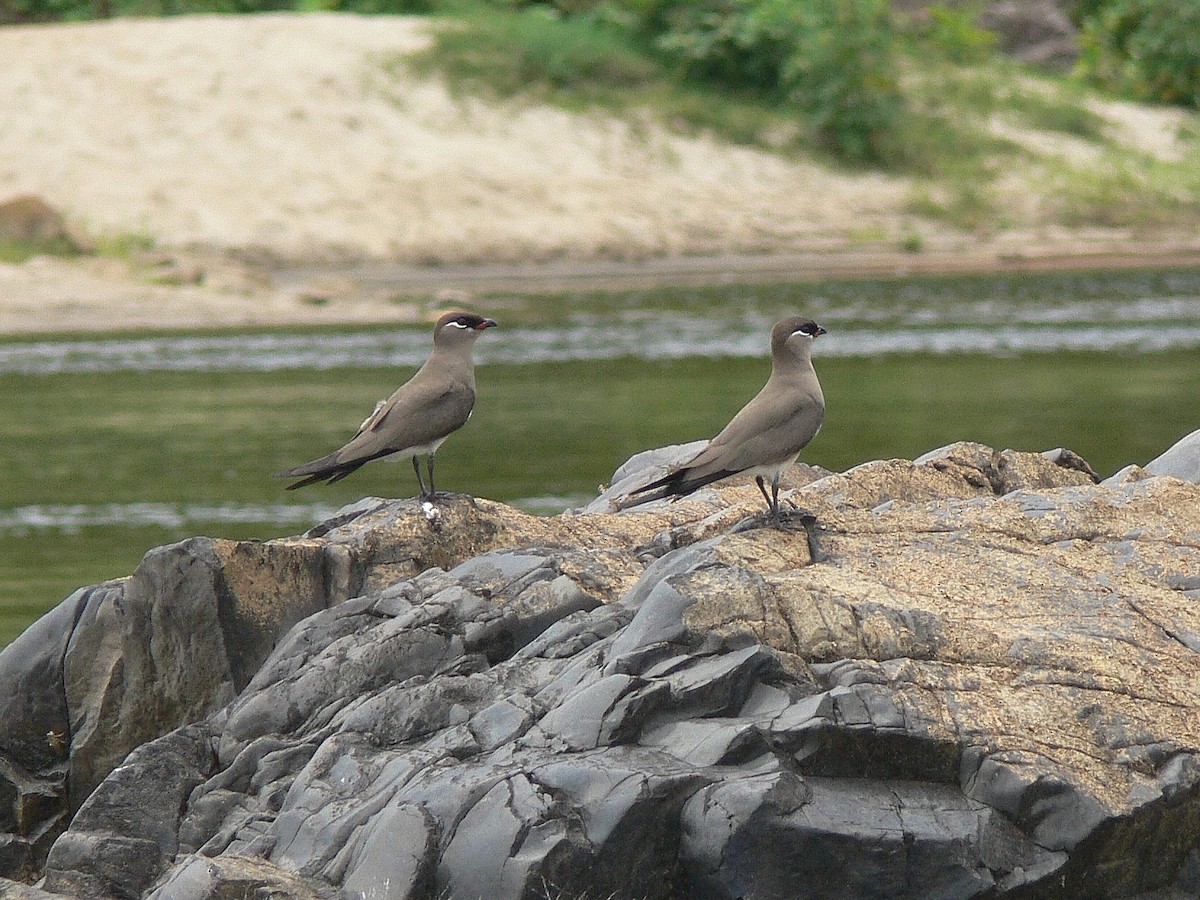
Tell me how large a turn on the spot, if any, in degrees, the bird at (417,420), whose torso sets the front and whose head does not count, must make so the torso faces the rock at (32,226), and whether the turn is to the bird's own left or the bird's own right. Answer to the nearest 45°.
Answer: approximately 90° to the bird's own left

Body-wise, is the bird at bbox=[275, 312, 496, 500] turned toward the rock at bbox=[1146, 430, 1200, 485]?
yes

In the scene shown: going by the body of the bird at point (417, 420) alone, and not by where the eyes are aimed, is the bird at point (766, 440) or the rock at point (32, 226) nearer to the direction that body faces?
the bird

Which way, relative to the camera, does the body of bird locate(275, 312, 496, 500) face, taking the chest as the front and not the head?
to the viewer's right

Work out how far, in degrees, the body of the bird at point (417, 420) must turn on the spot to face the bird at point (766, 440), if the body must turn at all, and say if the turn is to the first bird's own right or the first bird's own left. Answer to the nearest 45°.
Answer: approximately 45° to the first bird's own right

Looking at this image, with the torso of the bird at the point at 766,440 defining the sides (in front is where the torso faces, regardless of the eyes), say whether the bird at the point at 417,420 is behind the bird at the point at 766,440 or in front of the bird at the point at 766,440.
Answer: behind

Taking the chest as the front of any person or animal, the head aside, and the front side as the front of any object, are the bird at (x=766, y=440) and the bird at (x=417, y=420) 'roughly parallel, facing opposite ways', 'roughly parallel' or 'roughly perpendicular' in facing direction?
roughly parallel

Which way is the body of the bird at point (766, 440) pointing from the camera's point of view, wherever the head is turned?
to the viewer's right
